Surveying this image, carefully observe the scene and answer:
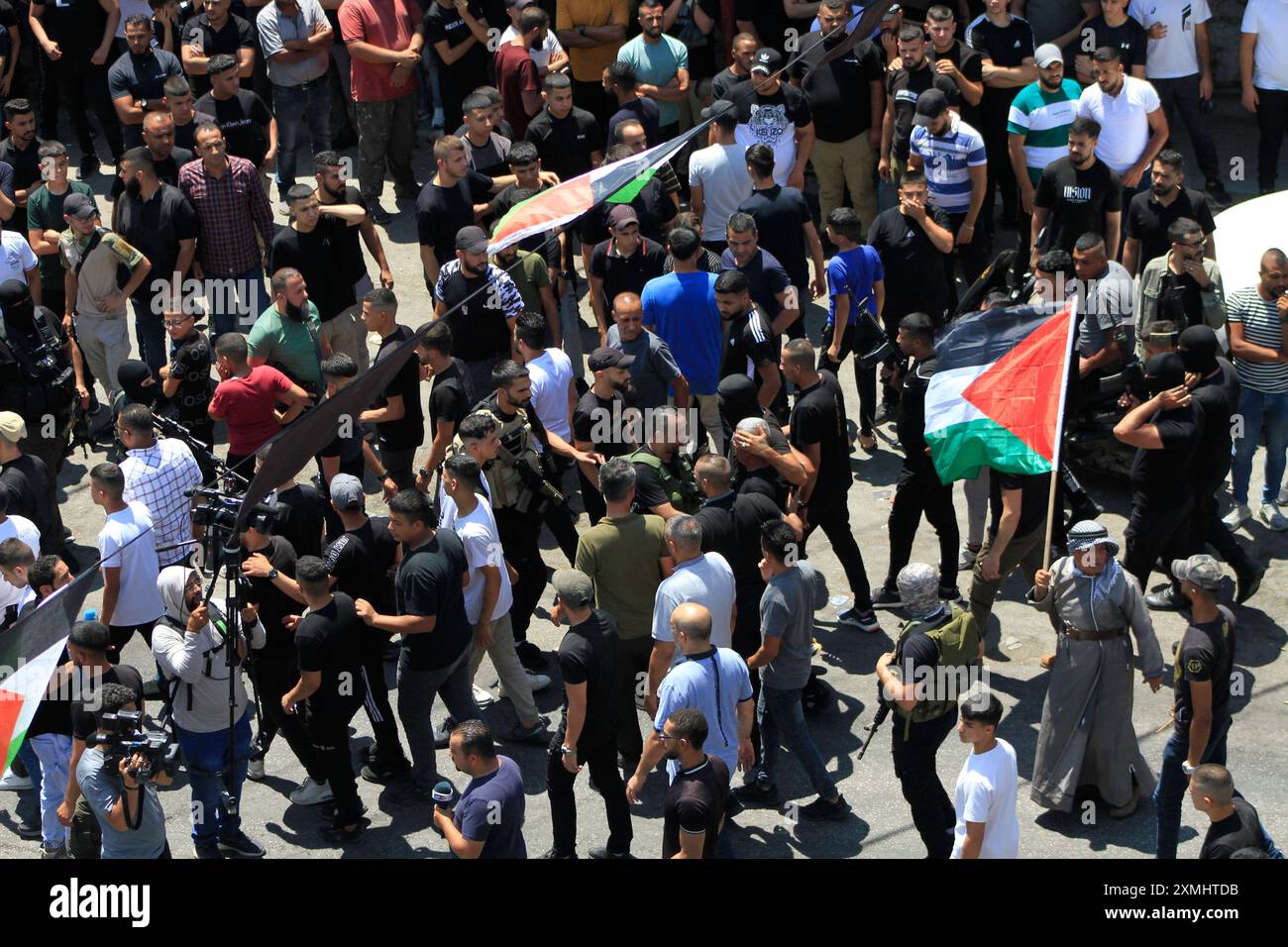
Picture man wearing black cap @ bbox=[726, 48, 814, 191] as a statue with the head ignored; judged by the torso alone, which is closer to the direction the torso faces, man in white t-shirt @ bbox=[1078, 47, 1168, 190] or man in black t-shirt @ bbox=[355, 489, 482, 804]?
the man in black t-shirt

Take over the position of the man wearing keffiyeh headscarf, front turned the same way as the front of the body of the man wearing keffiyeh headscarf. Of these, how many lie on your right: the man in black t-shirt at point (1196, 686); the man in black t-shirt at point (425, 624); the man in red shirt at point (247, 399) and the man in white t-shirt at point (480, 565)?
3

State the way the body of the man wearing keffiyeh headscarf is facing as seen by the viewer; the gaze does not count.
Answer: toward the camera

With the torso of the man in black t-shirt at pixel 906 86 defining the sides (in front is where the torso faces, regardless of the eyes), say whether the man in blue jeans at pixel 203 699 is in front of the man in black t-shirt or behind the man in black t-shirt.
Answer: in front

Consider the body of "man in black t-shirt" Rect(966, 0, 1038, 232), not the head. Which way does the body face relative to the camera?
toward the camera

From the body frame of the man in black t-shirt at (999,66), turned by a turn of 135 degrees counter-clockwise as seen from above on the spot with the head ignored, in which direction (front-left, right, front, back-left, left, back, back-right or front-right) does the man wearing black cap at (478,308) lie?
back

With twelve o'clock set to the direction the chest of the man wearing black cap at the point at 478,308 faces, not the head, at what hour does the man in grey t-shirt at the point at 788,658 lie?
The man in grey t-shirt is roughly at 11 o'clock from the man wearing black cap.

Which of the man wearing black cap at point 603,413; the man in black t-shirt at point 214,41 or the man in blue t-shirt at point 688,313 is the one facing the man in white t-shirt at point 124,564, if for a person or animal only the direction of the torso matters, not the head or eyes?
the man in black t-shirt

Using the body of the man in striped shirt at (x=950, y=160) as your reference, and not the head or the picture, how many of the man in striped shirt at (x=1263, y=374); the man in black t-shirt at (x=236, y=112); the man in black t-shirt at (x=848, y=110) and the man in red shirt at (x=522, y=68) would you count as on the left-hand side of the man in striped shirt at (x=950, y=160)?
1

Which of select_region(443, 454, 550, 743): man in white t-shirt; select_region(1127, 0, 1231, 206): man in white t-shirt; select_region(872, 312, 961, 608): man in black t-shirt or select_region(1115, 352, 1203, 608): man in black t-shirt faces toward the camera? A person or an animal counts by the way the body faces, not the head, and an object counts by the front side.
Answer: select_region(1127, 0, 1231, 206): man in white t-shirt

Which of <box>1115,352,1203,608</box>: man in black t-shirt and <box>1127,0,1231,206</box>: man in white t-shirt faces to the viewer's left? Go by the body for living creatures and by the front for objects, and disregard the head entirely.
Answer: the man in black t-shirt

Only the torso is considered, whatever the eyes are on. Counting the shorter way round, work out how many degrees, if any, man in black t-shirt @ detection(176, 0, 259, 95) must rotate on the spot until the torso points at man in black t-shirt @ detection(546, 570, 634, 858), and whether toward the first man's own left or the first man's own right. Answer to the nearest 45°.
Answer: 0° — they already face them

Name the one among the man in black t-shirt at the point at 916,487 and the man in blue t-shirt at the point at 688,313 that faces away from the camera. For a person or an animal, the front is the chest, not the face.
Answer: the man in blue t-shirt

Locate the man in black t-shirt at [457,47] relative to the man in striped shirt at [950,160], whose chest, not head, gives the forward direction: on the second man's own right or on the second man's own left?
on the second man's own right

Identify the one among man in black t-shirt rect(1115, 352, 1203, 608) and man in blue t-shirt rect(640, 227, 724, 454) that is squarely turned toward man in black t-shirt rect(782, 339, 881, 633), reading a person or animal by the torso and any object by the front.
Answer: man in black t-shirt rect(1115, 352, 1203, 608)
